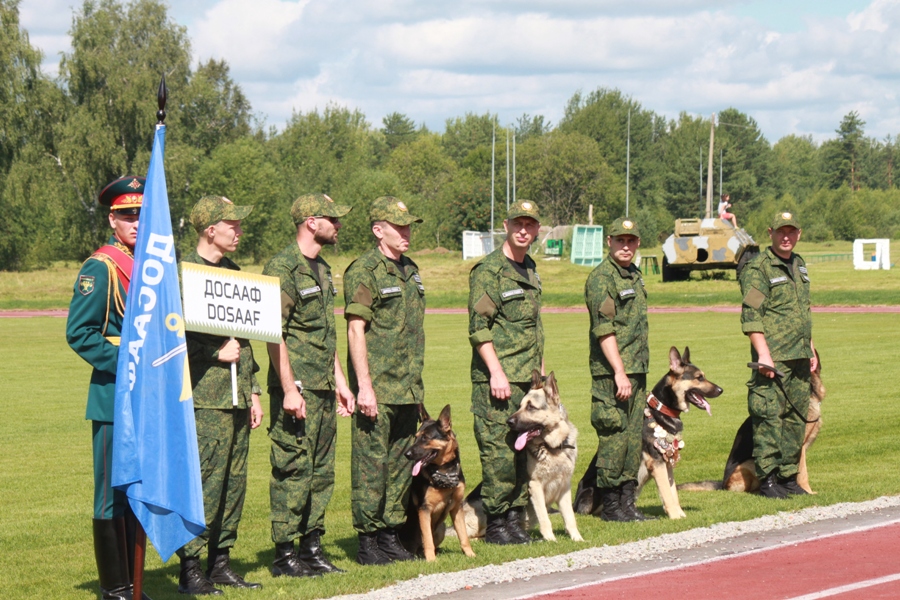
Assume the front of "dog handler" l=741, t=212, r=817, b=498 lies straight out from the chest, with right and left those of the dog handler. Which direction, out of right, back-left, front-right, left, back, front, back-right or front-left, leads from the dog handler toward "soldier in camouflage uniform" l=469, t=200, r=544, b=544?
right

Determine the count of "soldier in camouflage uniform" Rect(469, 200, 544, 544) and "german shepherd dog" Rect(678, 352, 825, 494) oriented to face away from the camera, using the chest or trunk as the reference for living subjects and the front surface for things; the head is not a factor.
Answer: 0

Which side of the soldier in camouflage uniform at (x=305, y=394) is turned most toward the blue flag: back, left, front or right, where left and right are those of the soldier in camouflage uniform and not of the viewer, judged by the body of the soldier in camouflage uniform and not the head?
right

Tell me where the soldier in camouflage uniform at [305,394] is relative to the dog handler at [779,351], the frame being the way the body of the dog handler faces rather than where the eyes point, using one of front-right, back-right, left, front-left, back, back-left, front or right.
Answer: right

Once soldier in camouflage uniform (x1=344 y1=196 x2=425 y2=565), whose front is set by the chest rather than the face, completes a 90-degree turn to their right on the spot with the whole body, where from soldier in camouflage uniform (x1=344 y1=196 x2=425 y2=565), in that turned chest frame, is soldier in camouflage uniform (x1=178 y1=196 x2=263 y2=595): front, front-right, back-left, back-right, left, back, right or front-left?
front

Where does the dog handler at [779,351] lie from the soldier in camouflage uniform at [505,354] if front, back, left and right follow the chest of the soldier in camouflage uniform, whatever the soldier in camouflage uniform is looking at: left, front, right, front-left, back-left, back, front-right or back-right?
left

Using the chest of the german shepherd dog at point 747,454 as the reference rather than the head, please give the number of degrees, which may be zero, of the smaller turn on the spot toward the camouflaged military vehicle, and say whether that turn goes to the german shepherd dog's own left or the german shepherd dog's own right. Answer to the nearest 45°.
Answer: approximately 90° to the german shepherd dog's own left

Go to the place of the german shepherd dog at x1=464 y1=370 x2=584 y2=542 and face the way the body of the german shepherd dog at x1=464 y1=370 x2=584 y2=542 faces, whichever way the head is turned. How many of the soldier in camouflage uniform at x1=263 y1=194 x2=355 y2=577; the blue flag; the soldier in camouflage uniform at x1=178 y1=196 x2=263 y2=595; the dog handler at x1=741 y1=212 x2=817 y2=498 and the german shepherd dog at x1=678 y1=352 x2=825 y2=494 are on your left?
2

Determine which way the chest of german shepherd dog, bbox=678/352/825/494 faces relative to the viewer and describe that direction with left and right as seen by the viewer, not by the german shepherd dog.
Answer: facing to the right of the viewer
